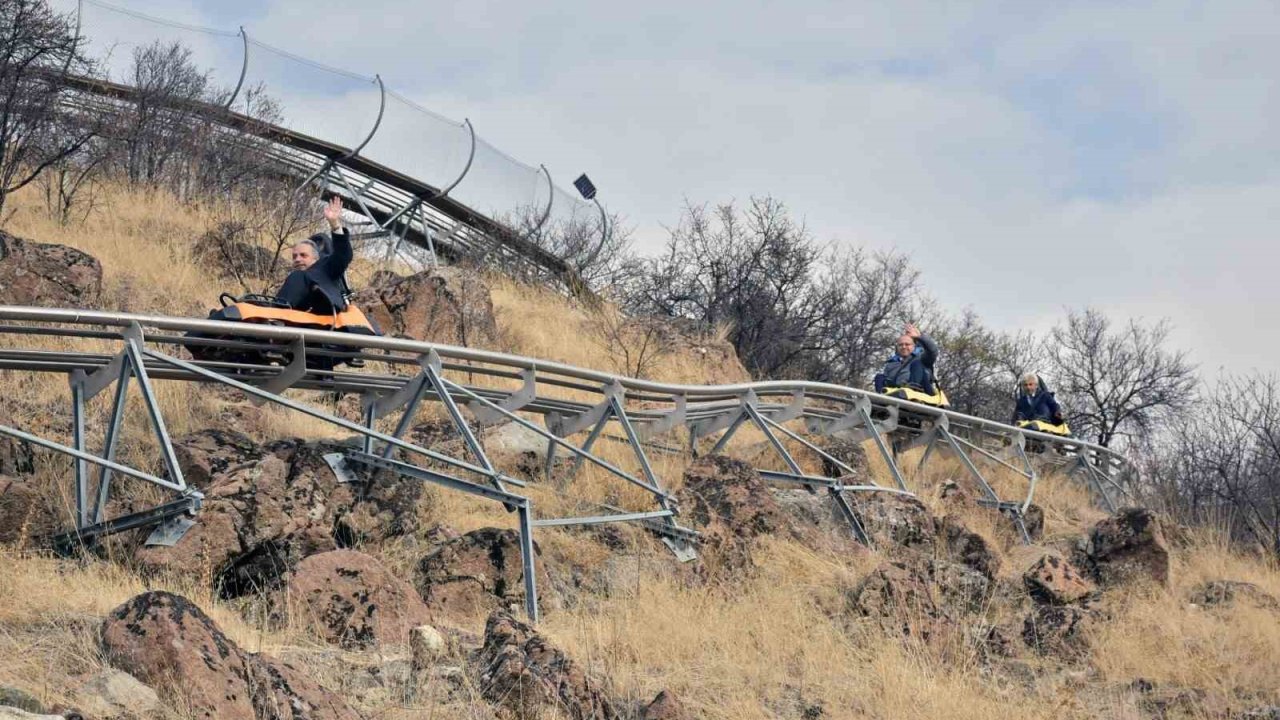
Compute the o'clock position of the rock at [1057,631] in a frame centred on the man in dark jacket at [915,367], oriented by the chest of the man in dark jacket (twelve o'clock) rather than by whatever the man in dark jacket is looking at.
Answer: The rock is roughly at 10 o'clock from the man in dark jacket.

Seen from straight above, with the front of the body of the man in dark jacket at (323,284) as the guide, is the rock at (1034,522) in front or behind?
behind

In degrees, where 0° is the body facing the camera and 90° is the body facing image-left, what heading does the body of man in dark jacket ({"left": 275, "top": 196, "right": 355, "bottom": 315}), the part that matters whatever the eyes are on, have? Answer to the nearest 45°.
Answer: approximately 45°

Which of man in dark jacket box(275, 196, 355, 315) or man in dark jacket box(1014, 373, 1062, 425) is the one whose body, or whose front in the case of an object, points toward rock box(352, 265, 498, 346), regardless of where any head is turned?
man in dark jacket box(1014, 373, 1062, 425)

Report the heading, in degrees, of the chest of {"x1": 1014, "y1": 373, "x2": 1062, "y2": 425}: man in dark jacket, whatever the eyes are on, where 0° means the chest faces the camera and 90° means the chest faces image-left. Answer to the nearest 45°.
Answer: approximately 45°

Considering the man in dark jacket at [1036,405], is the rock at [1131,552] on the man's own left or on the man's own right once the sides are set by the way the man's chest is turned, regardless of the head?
on the man's own left
